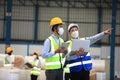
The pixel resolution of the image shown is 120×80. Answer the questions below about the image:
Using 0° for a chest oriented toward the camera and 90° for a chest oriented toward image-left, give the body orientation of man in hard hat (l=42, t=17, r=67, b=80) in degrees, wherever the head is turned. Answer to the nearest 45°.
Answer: approximately 315°

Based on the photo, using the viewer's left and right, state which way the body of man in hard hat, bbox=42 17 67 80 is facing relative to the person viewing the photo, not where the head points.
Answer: facing the viewer and to the right of the viewer
